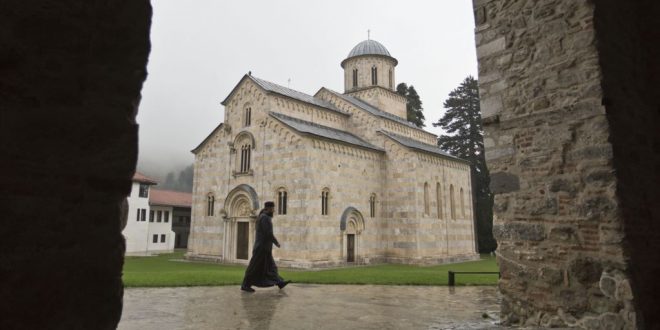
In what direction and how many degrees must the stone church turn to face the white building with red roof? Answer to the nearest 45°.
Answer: approximately 90° to its right

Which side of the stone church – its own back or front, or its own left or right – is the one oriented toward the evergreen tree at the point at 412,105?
back

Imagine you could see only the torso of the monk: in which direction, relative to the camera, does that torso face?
to the viewer's right

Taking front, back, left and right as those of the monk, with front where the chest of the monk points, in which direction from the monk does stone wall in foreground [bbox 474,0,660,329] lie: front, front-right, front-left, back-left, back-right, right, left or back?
front-right

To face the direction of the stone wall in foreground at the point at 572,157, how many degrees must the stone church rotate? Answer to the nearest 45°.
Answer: approximately 45° to its left

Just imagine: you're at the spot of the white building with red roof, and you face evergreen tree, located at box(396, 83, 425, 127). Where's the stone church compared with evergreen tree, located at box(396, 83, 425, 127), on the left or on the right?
right

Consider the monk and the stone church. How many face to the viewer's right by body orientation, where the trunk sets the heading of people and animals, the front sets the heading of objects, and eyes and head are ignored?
1

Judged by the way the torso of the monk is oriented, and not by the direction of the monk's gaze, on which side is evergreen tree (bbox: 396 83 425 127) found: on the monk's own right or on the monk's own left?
on the monk's own left

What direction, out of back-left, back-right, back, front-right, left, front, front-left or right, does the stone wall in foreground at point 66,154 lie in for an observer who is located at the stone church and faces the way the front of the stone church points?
front-left

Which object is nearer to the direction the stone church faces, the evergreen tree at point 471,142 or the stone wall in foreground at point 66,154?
the stone wall in foreground
